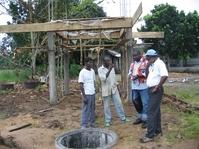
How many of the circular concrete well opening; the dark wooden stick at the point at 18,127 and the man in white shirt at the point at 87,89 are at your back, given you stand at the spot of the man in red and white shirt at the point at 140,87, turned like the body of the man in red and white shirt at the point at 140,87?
0

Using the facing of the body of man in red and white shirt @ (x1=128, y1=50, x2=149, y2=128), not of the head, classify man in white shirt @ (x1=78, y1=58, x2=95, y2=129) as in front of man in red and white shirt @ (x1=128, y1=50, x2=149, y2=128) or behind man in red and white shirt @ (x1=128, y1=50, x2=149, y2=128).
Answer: in front

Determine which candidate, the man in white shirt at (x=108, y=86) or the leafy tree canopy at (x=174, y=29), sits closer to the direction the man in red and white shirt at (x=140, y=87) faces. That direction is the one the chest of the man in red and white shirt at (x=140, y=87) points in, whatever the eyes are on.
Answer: the man in white shirt

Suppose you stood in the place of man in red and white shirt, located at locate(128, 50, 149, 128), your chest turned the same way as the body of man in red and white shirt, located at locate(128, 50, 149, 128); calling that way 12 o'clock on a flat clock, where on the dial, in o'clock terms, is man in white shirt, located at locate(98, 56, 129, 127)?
man in white shirt, located at locate(98, 56, 129, 127) is roughly at 2 o'clock from man in red and white shirt, located at locate(128, 50, 149, 128).

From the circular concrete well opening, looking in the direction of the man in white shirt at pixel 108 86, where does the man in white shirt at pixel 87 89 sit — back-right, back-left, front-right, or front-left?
front-left

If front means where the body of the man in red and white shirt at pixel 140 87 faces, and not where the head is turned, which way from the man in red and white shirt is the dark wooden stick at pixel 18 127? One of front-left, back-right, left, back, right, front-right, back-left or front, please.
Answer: front-right

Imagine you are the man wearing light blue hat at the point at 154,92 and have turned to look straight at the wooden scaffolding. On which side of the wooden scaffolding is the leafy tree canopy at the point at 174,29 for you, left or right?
right

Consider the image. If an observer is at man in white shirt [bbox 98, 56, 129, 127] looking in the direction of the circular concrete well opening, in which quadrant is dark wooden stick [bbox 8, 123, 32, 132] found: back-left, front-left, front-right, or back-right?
front-right

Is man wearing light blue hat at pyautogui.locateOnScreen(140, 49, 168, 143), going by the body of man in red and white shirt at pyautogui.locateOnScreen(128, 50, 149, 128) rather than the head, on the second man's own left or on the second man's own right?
on the second man's own left

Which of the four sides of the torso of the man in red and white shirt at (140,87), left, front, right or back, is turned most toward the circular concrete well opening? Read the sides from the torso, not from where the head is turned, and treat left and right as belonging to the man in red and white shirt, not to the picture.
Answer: front

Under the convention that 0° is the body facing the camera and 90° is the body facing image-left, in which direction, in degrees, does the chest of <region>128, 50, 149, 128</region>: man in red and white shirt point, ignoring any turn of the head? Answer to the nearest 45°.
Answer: approximately 45°

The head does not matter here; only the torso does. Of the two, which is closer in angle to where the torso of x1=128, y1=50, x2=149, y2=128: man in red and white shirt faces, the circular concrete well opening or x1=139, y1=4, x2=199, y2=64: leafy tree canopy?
the circular concrete well opening
